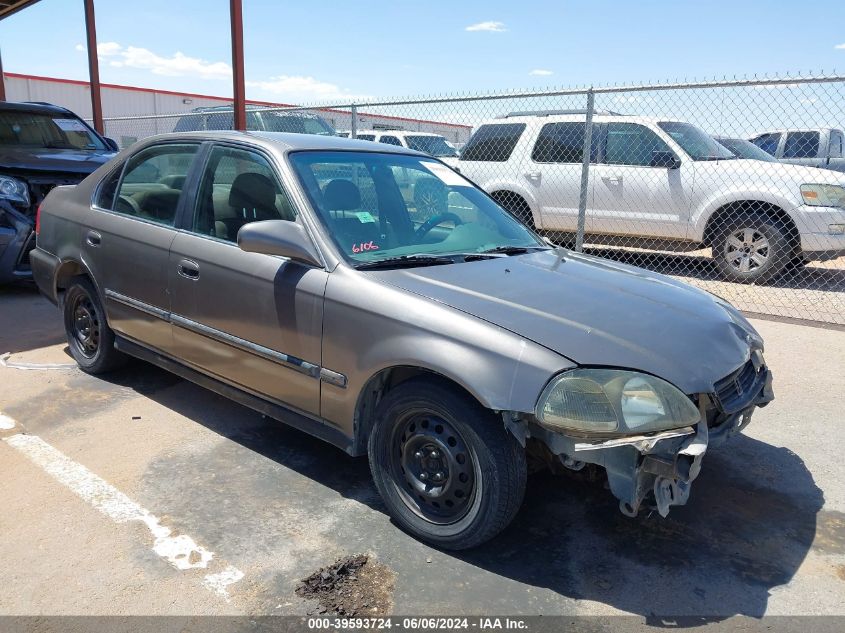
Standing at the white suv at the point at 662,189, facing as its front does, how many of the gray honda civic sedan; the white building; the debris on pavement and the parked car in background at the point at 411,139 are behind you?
2

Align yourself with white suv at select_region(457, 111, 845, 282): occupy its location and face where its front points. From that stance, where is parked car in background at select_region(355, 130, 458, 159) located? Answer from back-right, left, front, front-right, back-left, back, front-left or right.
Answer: back

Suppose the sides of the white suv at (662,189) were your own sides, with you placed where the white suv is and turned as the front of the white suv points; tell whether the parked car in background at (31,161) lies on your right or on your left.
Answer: on your right

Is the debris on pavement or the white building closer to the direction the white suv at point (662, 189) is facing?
the debris on pavement

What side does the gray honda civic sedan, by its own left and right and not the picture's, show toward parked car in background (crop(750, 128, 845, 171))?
left

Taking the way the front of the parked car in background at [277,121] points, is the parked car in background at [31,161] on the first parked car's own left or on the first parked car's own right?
on the first parked car's own right
